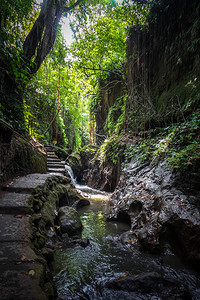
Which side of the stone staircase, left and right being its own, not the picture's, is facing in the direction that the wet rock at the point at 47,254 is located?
front

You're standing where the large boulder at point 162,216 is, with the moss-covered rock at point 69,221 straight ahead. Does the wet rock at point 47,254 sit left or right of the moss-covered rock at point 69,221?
left

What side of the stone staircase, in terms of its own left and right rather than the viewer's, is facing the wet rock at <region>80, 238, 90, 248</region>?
front

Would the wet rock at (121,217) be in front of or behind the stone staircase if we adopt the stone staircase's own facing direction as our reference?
in front

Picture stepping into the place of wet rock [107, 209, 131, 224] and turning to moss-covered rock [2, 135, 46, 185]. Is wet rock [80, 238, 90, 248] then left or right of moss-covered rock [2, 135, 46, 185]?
left

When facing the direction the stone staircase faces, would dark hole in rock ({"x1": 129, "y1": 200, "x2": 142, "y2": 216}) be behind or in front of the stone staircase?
in front

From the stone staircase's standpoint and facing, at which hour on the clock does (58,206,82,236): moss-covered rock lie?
The moss-covered rock is roughly at 12 o'clock from the stone staircase.

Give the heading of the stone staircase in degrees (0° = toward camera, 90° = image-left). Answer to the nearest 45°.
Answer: approximately 0°
